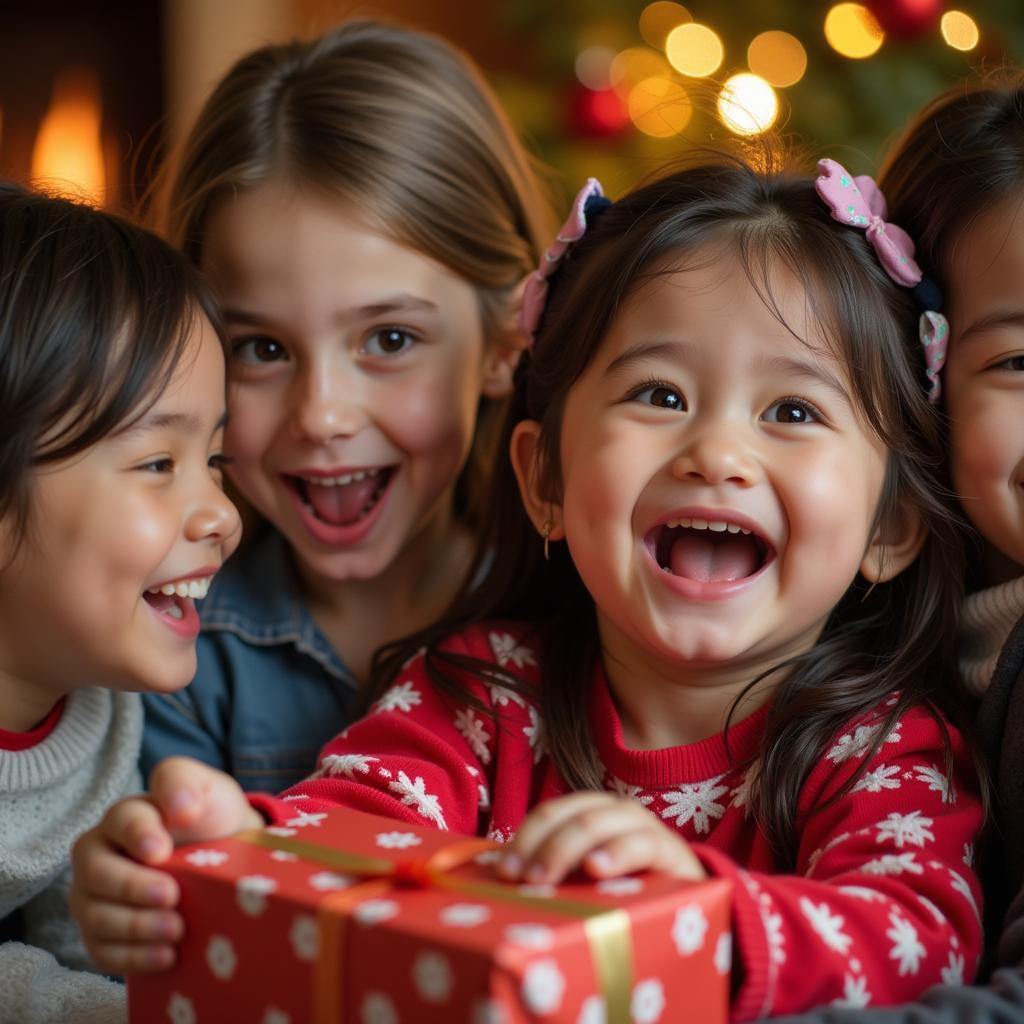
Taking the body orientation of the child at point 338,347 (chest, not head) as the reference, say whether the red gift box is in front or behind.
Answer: in front

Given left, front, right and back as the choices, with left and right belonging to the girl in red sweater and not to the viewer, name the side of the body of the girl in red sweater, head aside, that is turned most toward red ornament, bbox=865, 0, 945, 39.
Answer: back

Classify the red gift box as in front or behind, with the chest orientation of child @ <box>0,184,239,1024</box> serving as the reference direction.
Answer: in front

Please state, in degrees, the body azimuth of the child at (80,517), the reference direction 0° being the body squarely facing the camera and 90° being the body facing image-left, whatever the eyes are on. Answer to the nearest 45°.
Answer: approximately 315°

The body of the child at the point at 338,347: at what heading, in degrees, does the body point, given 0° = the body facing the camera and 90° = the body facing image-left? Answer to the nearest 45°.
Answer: approximately 0°

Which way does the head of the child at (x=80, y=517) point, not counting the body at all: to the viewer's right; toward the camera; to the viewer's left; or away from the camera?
to the viewer's right

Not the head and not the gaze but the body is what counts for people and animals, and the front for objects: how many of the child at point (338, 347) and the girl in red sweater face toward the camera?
2
